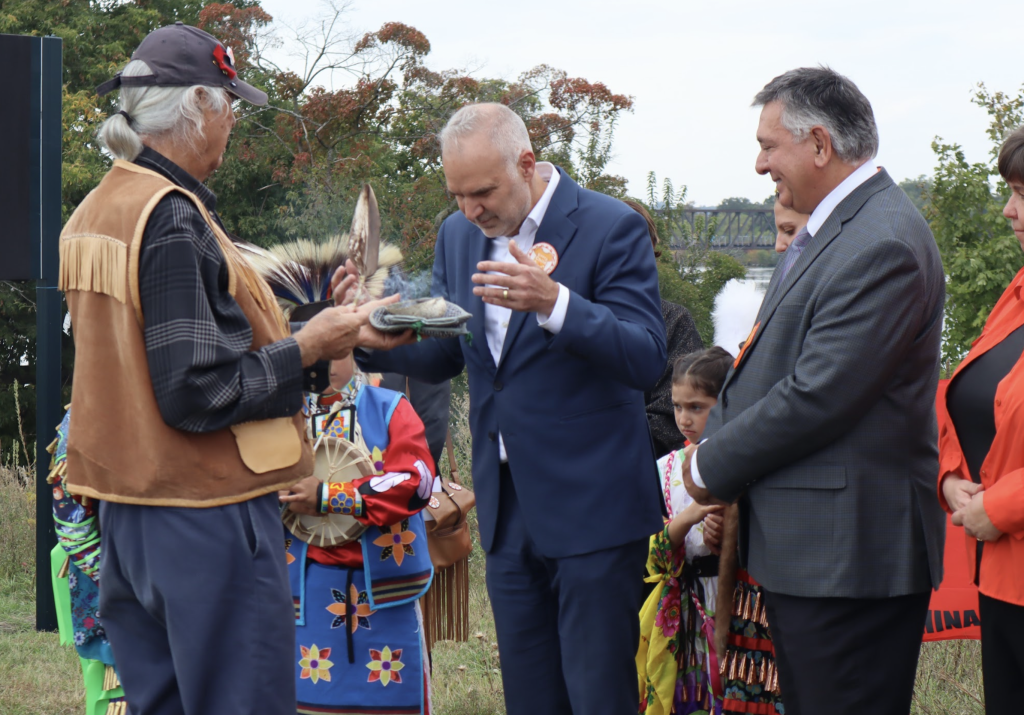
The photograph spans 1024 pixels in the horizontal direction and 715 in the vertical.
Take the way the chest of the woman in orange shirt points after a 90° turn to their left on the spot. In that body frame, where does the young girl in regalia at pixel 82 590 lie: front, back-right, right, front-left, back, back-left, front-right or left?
back-right

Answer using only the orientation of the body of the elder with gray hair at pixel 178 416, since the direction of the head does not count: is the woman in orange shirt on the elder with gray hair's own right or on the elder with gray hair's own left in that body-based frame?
on the elder with gray hair's own right

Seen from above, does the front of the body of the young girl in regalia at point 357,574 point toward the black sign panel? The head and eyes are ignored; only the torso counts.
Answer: no

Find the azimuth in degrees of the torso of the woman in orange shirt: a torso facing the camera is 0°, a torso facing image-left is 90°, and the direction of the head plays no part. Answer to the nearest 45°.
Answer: approximately 45°

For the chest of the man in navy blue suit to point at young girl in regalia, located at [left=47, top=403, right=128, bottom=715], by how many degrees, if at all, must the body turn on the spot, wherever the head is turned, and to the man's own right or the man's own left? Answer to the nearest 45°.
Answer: approximately 45° to the man's own right

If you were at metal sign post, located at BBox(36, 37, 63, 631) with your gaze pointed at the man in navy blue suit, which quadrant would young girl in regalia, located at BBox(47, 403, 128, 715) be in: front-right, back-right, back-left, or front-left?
front-right

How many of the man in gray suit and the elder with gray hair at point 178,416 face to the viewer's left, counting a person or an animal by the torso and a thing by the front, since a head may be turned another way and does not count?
1

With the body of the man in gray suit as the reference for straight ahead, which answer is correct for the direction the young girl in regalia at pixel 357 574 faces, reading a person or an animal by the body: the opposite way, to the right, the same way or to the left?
to the left

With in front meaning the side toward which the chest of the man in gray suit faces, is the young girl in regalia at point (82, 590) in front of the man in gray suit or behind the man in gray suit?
in front

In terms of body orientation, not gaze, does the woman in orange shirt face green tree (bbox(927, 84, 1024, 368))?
no

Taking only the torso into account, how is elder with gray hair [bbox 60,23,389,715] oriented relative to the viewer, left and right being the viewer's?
facing away from the viewer and to the right of the viewer

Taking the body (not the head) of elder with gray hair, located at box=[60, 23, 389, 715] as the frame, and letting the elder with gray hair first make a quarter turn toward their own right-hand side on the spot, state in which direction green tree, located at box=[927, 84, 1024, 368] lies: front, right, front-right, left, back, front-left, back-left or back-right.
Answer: left

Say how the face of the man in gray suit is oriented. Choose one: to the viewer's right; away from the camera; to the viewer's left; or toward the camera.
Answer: to the viewer's left

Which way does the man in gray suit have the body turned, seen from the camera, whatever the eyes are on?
to the viewer's left

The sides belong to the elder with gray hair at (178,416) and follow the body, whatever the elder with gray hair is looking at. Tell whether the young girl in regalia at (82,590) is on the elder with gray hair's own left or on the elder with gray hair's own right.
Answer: on the elder with gray hair's own left

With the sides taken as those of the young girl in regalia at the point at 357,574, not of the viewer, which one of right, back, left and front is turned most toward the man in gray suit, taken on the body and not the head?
left
